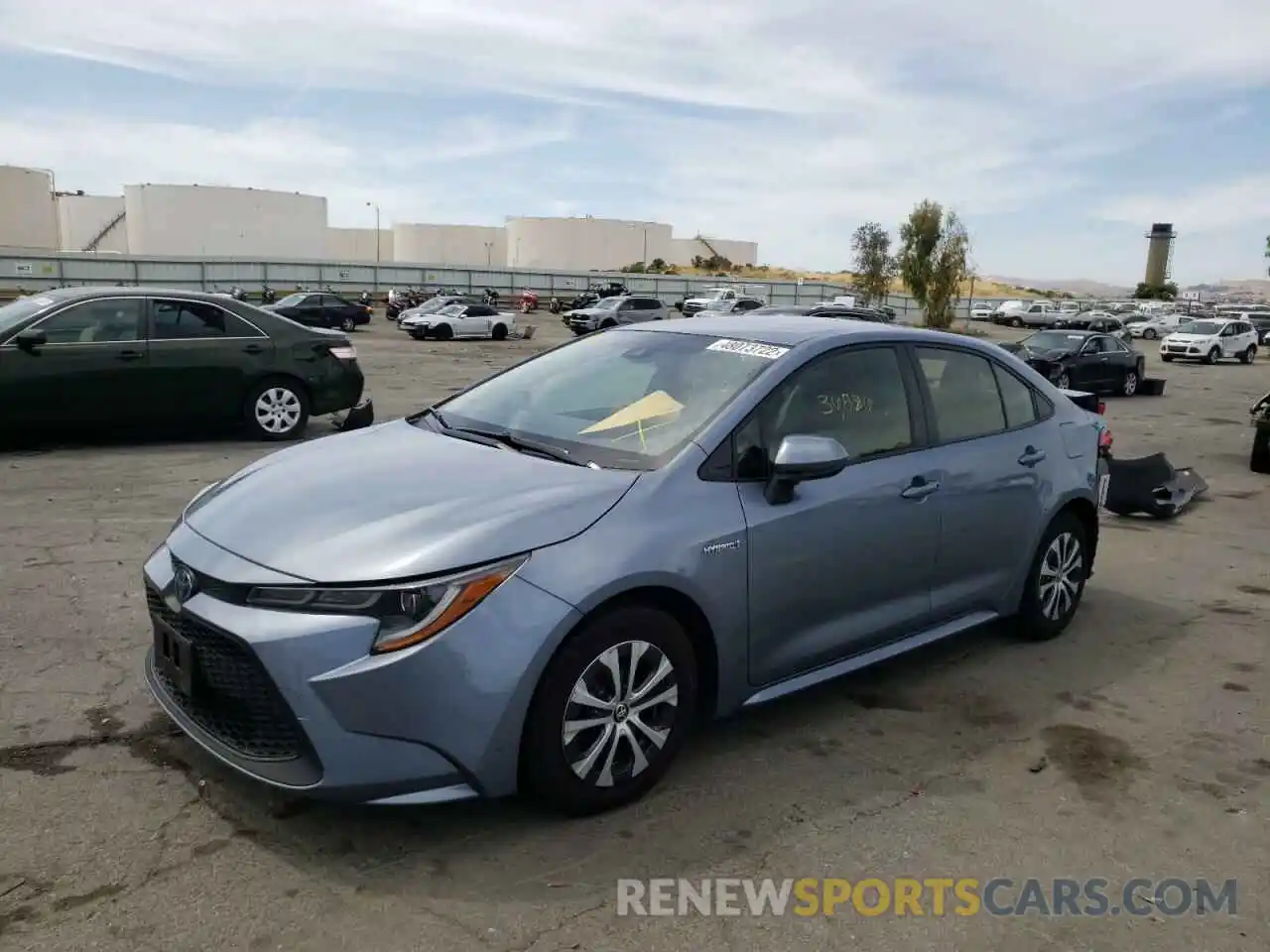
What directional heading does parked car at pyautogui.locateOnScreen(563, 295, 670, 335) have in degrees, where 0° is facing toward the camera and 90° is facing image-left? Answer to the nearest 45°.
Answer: approximately 45°

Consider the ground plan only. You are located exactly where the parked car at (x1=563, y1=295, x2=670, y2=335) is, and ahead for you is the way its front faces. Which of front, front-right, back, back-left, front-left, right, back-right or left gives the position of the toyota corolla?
front-left

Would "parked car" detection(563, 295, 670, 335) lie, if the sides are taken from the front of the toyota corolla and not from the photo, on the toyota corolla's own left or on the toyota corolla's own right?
on the toyota corolla's own right

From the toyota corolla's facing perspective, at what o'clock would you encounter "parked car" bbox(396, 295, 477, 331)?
The parked car is roughly at 4 o'clock from the toyota corolla.

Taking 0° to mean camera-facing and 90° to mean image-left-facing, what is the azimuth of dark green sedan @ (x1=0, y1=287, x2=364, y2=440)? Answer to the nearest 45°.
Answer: approximately 90°

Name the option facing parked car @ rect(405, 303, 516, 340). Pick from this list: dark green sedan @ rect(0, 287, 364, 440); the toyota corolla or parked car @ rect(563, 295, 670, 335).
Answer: parked car @ rect(563, 295, 670, 335)

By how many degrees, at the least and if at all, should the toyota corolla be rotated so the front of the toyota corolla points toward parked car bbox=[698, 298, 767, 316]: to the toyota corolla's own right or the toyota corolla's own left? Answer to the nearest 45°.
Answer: approximately 135° to the toyota corolla's own right

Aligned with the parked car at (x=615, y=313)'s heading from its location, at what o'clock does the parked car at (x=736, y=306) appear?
the parked car at (x=736, y=306) is roughly at 6 o'clock from the parked car at (x=615, y=313).

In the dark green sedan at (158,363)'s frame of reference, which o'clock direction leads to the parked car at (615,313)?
The parked car is roughly at 4 o'clock from the dark green sedan.

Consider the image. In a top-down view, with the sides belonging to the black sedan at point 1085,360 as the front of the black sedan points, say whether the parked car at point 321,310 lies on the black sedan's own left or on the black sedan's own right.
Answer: on the black sedan's own right
